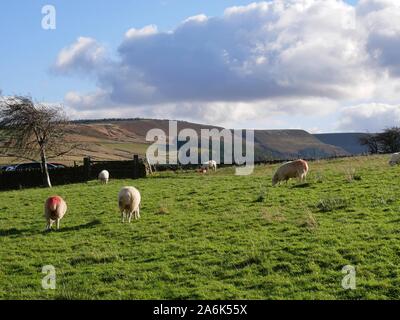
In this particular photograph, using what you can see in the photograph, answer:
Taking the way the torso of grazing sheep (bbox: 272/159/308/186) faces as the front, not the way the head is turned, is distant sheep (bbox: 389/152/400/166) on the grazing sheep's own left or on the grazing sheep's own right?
on the grazing sheep's own right

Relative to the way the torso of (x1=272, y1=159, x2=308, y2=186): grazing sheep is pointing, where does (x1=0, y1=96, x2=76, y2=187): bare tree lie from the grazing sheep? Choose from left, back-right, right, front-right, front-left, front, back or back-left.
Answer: front-right

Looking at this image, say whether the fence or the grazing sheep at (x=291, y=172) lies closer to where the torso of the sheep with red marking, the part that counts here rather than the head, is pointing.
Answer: the fence

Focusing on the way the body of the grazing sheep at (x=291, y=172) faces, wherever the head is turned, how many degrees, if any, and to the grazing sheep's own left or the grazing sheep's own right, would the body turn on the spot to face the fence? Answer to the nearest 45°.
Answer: approximately 45° to the grazing sheep's own right

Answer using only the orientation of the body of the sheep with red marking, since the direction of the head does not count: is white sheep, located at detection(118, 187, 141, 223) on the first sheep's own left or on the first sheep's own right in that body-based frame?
on the first sheep's own right

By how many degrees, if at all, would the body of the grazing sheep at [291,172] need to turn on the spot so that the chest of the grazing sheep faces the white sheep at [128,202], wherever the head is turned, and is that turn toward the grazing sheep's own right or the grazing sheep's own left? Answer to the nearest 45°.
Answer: approximately 45° to the grazing sheep's own left

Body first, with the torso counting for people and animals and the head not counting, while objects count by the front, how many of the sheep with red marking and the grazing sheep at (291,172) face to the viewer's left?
1

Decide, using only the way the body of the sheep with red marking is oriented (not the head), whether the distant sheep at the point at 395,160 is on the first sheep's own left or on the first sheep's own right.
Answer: on the first sheep's own right

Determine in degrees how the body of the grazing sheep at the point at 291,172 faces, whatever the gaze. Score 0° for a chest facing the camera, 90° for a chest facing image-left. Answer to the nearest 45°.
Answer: approximately 90°

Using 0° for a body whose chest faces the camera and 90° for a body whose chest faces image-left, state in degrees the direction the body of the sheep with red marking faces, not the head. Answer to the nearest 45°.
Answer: approximately 180°

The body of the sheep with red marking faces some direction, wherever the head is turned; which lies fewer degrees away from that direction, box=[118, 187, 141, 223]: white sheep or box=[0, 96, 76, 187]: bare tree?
the bare tree
